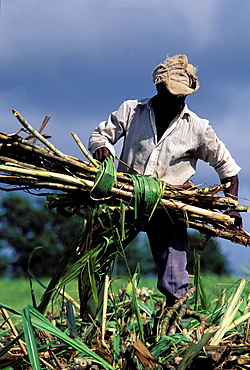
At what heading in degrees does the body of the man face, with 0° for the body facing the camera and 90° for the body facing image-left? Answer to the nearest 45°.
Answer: approximately 0°
